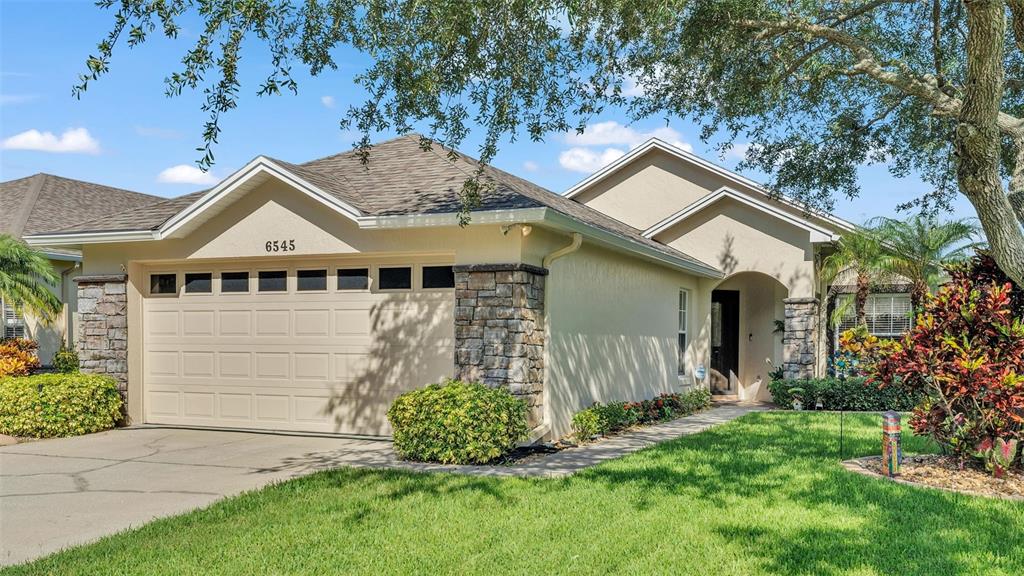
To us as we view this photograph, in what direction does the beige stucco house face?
facing the viewer and to the left of the viewer

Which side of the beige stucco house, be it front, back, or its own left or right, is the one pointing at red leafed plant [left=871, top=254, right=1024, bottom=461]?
left

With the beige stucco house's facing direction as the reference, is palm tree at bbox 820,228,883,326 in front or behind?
behind

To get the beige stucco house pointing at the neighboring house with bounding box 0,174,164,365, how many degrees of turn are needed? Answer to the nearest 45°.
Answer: approximately 90° to its right

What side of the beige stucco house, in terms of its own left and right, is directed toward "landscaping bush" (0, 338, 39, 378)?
right

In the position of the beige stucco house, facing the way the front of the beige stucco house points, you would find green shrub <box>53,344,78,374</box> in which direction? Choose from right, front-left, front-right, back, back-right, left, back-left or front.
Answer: right

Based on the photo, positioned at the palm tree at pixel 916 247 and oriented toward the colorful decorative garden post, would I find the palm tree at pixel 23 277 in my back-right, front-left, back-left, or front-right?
front-right

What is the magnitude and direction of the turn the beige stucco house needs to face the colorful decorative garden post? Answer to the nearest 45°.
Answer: approximately 90° to its left
